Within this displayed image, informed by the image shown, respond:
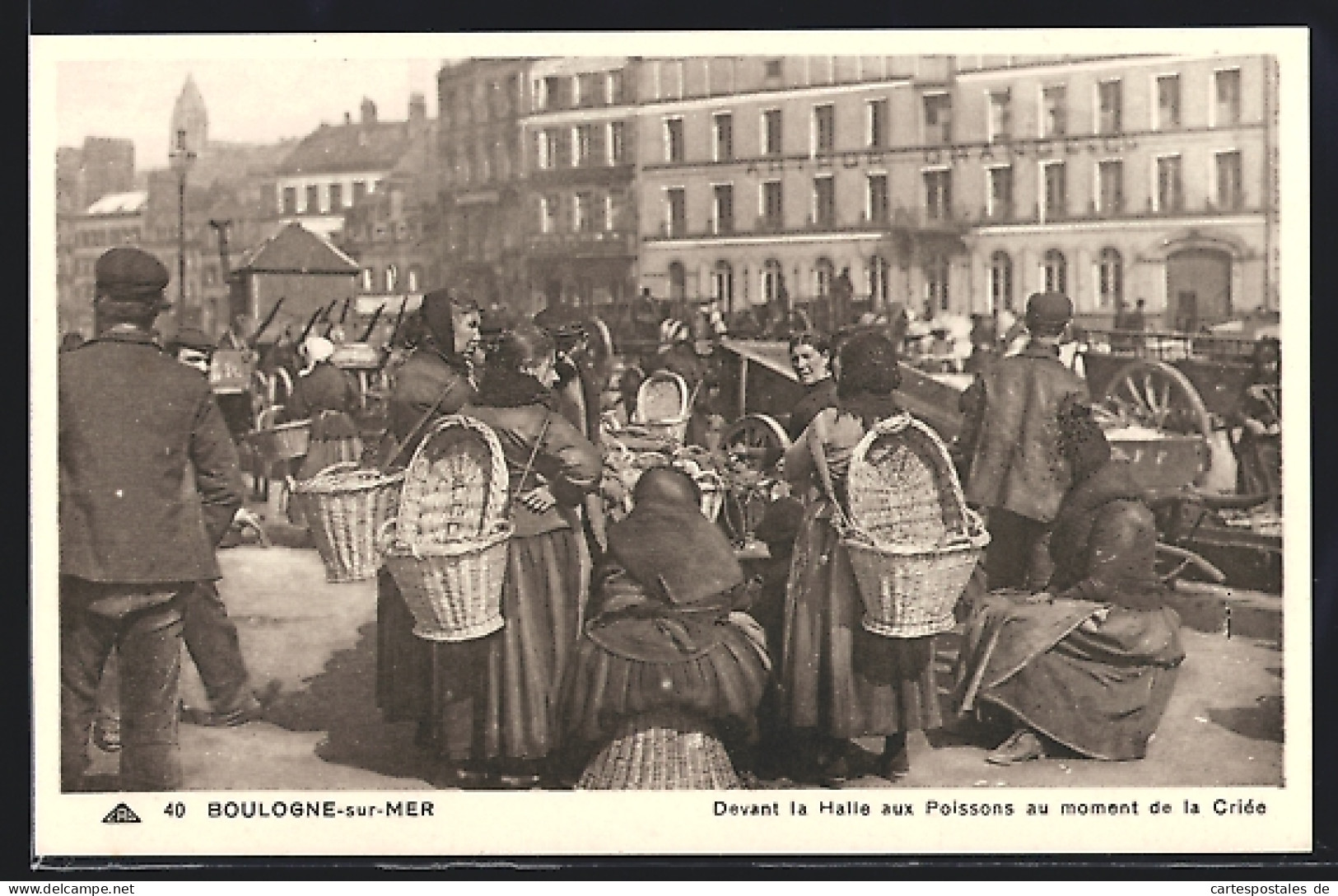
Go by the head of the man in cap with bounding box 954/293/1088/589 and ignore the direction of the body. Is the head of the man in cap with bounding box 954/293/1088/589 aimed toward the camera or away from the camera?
away from the camera

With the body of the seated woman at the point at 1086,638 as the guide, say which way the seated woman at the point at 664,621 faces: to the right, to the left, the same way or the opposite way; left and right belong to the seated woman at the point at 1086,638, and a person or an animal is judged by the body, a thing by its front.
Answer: to the right

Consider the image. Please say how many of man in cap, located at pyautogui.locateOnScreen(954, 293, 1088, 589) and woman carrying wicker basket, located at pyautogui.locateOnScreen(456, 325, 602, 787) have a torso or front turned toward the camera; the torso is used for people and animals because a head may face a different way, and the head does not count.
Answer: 0

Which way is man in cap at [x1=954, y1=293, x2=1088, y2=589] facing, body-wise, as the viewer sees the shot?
away from the camera

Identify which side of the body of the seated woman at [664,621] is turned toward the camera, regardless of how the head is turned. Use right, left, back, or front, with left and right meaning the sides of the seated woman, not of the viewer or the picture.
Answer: back

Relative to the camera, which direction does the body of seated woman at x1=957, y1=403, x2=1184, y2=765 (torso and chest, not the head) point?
to the viewer's left
